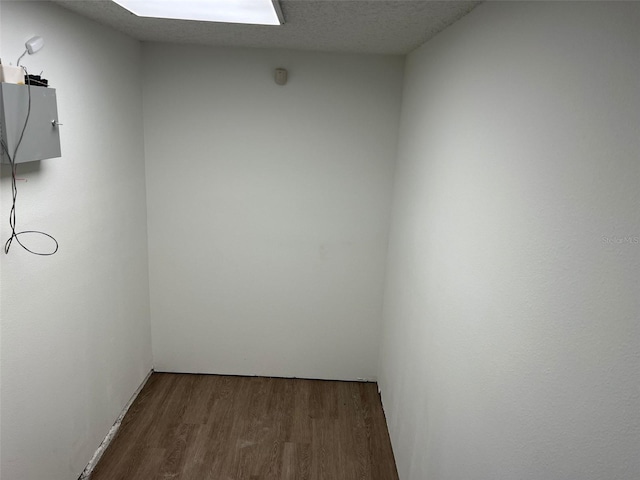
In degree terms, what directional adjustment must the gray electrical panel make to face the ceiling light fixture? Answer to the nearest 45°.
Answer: approximately 45° to its left

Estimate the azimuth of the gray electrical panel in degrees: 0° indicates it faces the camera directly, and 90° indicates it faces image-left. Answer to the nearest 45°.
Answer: approximately 315°
